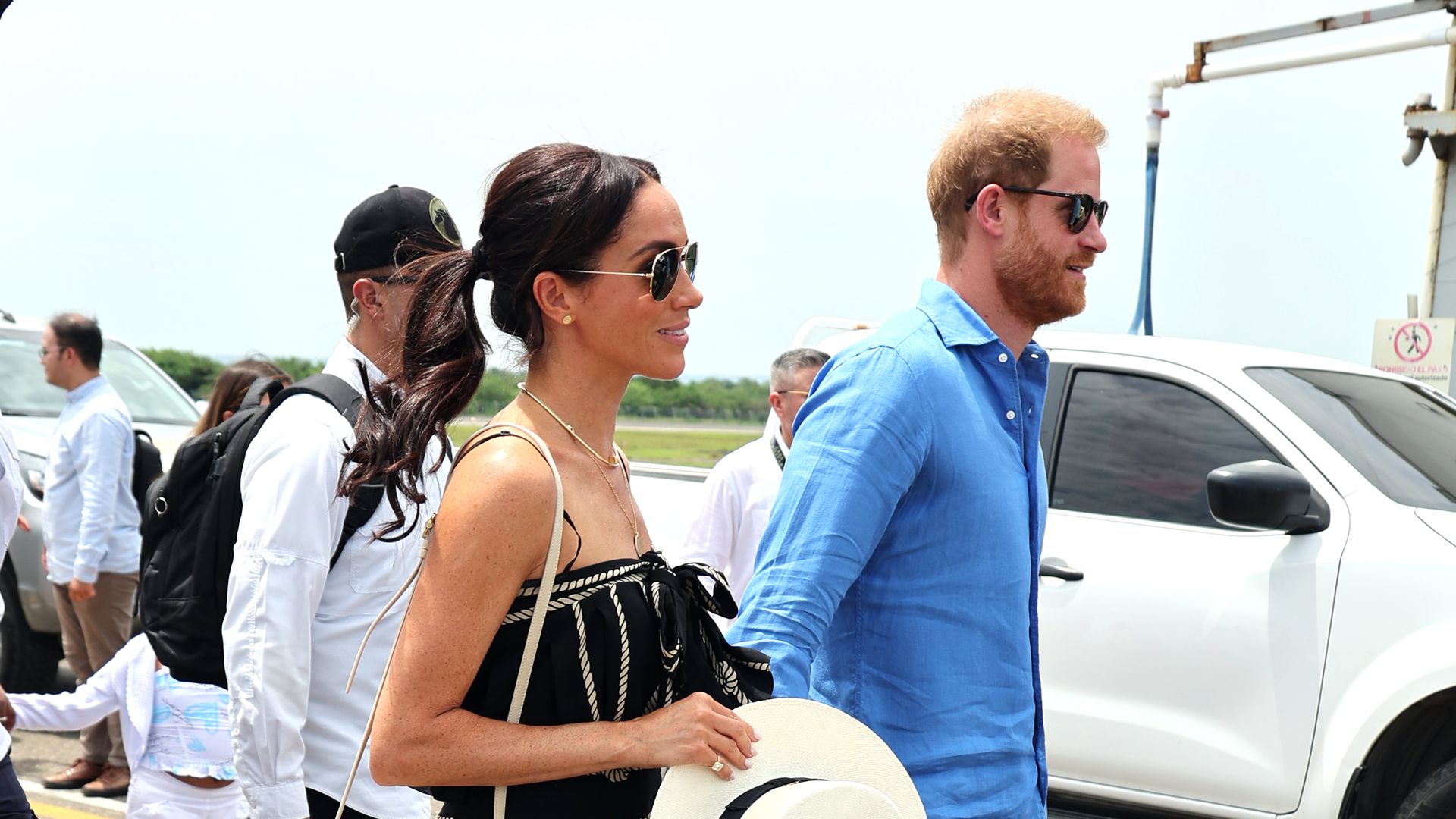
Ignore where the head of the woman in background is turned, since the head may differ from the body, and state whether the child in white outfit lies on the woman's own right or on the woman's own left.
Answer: on the woman's own right

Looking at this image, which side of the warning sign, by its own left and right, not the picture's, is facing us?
front

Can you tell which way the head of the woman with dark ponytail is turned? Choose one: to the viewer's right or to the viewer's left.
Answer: to the viewer's right

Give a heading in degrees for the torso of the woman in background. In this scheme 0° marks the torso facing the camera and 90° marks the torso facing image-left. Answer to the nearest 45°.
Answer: approximately 270°

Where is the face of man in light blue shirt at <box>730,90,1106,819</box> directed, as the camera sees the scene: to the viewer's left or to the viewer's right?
to the viewer's right

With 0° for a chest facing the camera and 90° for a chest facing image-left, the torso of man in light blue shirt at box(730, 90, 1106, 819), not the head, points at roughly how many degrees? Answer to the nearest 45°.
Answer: approximately 270°

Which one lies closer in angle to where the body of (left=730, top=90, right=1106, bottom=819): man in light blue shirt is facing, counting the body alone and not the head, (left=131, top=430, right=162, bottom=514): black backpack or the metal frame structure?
the metal frame structure

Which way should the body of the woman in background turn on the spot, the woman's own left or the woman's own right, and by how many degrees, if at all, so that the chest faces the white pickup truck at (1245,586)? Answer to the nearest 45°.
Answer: approximately 45° to the woman's own right

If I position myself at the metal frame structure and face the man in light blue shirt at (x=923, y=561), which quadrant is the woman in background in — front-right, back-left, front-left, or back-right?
front-right

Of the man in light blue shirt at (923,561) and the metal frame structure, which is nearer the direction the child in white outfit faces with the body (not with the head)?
the man in light blue shirt

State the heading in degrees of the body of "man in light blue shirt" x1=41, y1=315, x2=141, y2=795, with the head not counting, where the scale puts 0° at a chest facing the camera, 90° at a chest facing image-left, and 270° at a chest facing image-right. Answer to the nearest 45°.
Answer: approximately 90°

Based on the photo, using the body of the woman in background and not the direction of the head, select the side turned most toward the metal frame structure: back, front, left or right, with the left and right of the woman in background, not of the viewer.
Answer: front

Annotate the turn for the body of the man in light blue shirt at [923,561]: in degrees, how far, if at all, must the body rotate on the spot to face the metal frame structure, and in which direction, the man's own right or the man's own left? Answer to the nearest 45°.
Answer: approximately 90° to the man's own left

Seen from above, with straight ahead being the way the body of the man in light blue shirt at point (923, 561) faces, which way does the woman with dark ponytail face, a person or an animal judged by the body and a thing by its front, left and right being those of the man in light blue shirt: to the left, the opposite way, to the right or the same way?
the same way
